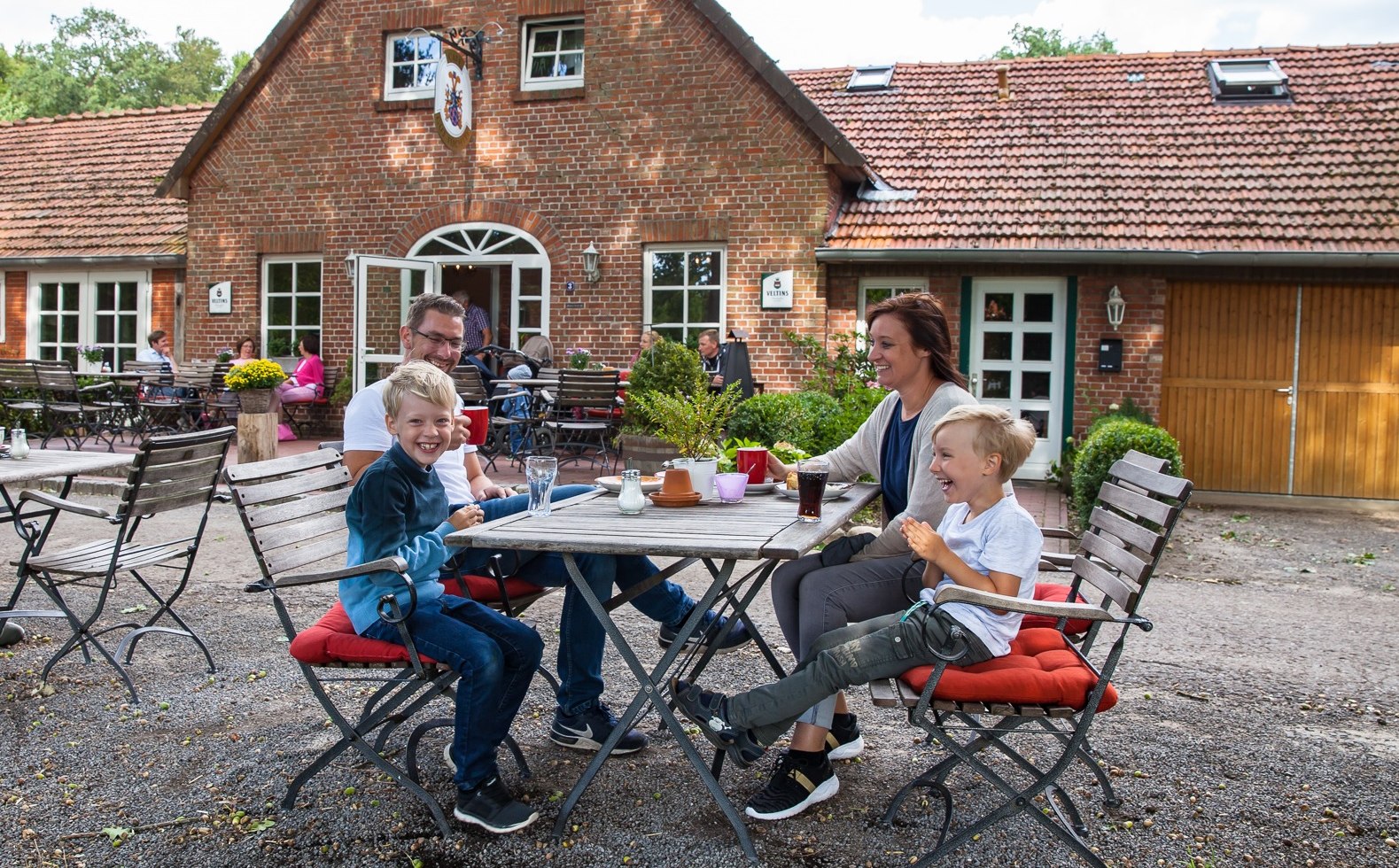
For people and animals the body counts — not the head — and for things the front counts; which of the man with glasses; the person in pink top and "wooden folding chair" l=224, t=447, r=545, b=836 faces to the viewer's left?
the person in pink top

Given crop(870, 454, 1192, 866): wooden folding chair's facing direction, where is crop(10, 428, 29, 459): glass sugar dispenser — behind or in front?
in front

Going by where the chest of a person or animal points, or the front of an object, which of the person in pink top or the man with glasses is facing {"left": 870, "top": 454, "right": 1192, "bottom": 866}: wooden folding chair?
the man with glasses

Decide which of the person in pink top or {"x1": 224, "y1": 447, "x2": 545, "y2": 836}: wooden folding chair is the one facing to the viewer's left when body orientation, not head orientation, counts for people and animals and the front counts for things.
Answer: the person in pink top

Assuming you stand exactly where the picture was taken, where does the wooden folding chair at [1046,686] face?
facing to the left of the viewer

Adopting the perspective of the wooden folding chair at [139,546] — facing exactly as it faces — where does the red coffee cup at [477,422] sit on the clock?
The red coffee cup is roughly at 6 o'clock from the wooden folding chair.

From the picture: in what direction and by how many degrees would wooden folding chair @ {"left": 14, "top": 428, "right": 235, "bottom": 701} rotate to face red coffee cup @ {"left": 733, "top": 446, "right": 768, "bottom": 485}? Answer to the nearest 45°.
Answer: approximately 180°

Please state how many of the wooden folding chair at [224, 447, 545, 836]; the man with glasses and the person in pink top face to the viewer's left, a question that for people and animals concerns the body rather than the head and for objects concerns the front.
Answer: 1

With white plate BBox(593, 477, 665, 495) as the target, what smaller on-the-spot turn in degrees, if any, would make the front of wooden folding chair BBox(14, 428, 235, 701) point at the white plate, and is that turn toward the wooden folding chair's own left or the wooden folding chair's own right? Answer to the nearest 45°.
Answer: approximately 180°

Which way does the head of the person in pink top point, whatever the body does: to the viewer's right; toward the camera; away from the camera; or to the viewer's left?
to the viewer's left

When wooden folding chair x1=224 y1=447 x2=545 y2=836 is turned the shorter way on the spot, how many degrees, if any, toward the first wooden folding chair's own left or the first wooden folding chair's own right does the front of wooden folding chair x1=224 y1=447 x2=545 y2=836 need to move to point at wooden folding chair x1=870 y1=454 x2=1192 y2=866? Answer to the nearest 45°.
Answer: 0° — it already faces it

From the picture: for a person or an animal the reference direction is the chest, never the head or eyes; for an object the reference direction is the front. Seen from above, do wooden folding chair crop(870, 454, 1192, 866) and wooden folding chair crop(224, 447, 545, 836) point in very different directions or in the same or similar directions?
very different directions

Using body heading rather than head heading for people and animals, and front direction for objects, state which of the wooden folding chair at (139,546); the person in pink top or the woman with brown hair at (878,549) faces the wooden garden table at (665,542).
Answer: the woman with brown hair

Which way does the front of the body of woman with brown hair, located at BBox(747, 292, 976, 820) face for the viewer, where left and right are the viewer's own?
facing the viewer and to the left of the viewer

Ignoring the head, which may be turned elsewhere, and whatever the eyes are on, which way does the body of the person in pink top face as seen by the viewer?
to the viewer's left

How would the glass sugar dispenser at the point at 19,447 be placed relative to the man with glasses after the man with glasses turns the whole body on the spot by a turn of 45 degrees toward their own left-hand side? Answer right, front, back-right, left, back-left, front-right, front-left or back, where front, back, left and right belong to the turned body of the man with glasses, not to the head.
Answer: back-left
